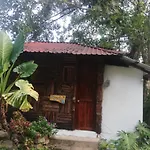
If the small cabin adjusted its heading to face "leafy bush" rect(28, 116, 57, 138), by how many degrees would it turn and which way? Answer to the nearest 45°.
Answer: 0° — it already faces it

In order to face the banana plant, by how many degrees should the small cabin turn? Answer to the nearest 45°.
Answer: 0° — it already faces it

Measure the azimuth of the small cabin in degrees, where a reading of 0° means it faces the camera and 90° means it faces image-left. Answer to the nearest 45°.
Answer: approximately 45°

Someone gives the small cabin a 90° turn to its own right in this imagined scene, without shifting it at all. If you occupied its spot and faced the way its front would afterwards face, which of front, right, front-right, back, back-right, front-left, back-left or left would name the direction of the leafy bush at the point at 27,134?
left
